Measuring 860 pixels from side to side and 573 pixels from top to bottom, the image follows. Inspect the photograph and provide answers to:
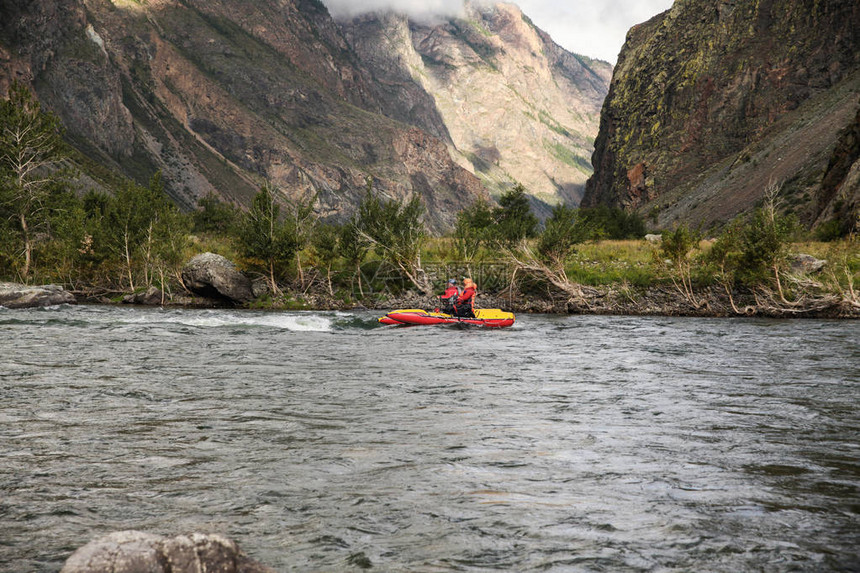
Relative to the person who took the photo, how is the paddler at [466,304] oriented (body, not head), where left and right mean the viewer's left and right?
facing to the left of the viewer

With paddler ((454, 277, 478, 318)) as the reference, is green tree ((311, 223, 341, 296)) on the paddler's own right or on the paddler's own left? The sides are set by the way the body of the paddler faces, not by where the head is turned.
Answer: on the paddler's own right

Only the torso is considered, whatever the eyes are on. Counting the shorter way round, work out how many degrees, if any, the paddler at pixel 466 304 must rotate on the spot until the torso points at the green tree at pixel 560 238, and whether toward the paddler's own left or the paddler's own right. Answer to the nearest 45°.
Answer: approximately 135° to the paddler's own right

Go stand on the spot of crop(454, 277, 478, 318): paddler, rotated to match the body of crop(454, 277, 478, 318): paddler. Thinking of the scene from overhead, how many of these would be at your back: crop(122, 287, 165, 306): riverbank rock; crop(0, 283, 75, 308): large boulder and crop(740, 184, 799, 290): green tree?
1

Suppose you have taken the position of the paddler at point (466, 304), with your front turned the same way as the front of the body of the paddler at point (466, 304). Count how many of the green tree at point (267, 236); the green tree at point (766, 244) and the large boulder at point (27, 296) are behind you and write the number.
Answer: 1

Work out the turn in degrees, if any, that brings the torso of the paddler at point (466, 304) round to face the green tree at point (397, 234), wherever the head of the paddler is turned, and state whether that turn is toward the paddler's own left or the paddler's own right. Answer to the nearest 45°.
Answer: approximately 90° to the paddler's own right

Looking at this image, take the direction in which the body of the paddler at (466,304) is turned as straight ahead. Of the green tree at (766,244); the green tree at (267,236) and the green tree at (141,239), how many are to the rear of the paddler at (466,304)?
1

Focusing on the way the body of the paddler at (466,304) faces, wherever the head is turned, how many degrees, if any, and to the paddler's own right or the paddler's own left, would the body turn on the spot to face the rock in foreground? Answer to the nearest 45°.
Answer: approximately 90° to the paddler's own left
